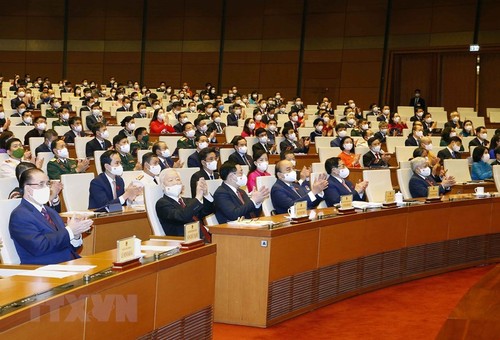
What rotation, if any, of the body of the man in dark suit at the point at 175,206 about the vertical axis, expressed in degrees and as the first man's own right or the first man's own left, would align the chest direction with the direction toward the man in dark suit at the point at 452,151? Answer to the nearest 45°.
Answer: approximately 90° to the first man's own left

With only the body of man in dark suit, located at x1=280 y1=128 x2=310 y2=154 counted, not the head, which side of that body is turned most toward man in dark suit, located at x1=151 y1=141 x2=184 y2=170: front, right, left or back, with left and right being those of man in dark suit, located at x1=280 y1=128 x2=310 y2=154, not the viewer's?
right

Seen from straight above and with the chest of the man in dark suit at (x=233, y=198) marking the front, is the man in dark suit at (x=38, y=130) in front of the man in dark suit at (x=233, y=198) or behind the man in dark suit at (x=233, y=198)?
behind

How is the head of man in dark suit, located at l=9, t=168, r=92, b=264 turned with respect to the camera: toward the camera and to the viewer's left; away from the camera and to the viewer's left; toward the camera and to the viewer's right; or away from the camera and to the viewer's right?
toward the camera and to the viewer's right

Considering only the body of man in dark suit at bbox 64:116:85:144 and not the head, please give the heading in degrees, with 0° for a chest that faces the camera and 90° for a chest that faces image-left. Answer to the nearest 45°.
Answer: approximately 315°

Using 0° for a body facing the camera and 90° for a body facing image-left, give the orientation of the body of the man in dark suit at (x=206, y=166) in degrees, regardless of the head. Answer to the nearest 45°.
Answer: approximately 315°

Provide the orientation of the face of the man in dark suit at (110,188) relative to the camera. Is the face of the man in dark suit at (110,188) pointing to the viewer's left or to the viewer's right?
to the viewer's right

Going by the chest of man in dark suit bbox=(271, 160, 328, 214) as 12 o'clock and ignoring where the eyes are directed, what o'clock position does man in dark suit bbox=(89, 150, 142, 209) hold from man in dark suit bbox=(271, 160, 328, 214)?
man in dark suit bbox=(89, 150, 142, 209) is roughly at 4 o'clock from man in dark suit bbox=(271, 160, 328, 214).

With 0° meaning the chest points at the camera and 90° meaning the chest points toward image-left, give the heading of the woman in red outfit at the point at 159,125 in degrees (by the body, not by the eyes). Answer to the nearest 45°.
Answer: approximately 315°

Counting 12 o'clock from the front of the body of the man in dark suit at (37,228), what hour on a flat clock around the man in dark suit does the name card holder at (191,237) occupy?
The name card holder is roughly at 11 o'clock from the man in dark suit.
